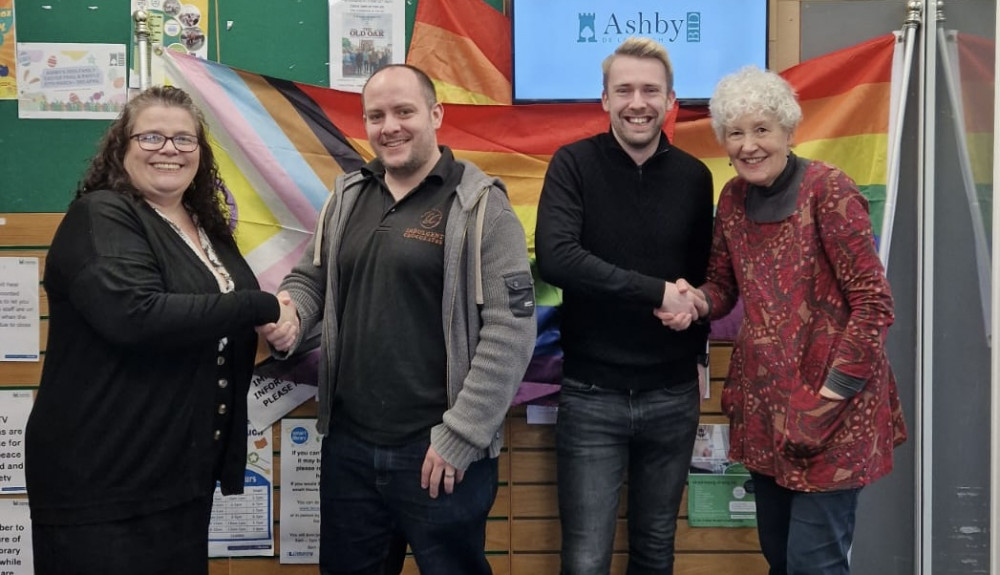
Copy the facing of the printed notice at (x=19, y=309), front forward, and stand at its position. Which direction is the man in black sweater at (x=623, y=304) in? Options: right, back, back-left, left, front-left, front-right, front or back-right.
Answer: front-left

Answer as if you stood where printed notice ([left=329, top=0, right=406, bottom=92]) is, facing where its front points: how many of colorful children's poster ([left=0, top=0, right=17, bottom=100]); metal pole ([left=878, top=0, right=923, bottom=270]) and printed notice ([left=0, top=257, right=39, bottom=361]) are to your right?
2

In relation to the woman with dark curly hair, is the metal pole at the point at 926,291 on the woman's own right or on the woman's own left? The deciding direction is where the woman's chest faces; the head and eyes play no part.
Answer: on the woman's own left

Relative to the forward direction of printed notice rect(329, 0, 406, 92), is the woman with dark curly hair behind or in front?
in front
